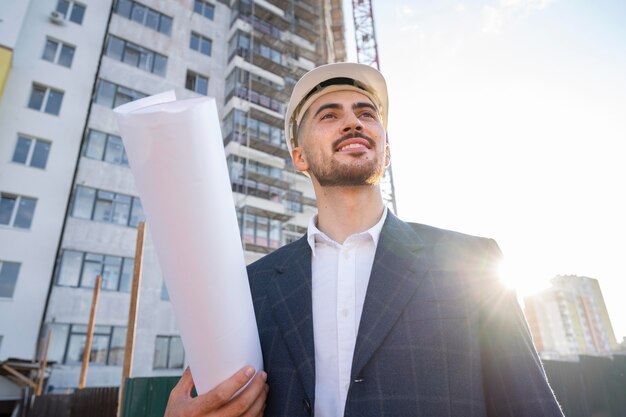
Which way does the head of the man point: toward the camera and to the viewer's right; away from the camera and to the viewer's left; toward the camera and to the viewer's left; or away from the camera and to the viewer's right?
toward the camera and to the viewer's right

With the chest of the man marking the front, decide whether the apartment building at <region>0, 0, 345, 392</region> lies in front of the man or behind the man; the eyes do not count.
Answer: behind

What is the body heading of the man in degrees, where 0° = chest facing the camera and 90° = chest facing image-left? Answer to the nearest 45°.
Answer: approximately 0°

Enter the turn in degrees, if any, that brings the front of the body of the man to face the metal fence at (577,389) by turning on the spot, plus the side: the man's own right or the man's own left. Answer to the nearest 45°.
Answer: approximately 135° to the man's own left

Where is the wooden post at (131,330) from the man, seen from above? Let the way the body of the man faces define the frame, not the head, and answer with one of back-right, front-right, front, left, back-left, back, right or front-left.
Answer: back-right

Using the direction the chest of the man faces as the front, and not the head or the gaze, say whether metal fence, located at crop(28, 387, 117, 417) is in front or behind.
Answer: behind

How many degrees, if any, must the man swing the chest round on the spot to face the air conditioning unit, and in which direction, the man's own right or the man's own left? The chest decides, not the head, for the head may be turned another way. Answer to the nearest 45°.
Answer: approximately 135° to the man's own right
